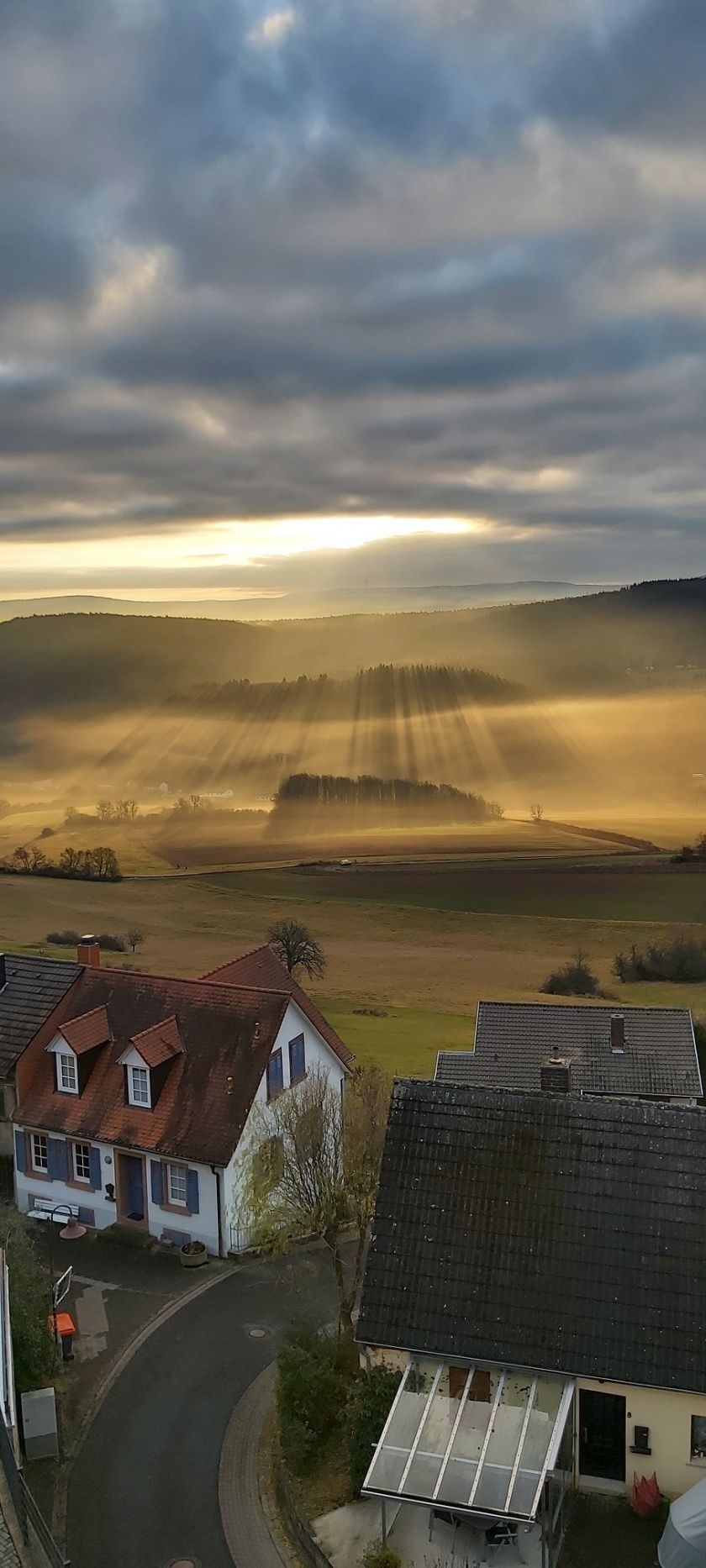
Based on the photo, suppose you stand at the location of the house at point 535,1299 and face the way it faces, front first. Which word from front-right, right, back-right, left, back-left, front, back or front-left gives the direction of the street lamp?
back-right

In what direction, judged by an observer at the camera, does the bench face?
facing the viewer and to the left of the viewer

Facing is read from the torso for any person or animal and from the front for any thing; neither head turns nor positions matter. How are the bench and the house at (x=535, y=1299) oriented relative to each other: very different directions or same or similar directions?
same or similar directions

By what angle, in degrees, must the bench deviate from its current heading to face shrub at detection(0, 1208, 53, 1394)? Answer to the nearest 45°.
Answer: approximately 45° to its left

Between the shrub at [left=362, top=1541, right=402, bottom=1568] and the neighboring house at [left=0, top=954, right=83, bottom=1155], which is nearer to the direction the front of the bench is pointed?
the shrub

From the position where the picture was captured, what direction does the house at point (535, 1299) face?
facing the viewer

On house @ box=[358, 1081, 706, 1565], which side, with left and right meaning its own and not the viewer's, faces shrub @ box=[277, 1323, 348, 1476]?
right

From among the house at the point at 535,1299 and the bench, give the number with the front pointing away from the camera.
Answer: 0

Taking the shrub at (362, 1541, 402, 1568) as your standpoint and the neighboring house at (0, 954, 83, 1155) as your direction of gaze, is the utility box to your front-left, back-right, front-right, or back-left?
front-left

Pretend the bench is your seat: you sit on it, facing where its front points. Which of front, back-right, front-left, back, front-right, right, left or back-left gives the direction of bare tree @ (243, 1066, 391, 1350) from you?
left

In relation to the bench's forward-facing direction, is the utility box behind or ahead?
ahead

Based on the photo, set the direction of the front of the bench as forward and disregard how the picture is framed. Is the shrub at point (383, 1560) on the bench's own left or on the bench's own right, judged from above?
on the bench's own left

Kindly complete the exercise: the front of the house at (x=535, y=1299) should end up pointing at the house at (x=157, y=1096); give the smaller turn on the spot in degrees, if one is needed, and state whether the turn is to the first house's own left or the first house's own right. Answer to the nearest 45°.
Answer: approximately 135° to the first house's own right

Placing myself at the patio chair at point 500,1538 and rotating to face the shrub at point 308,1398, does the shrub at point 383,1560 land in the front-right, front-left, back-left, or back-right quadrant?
front-left

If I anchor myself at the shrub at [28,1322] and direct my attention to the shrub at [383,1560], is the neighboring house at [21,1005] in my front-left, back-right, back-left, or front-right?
back-left
